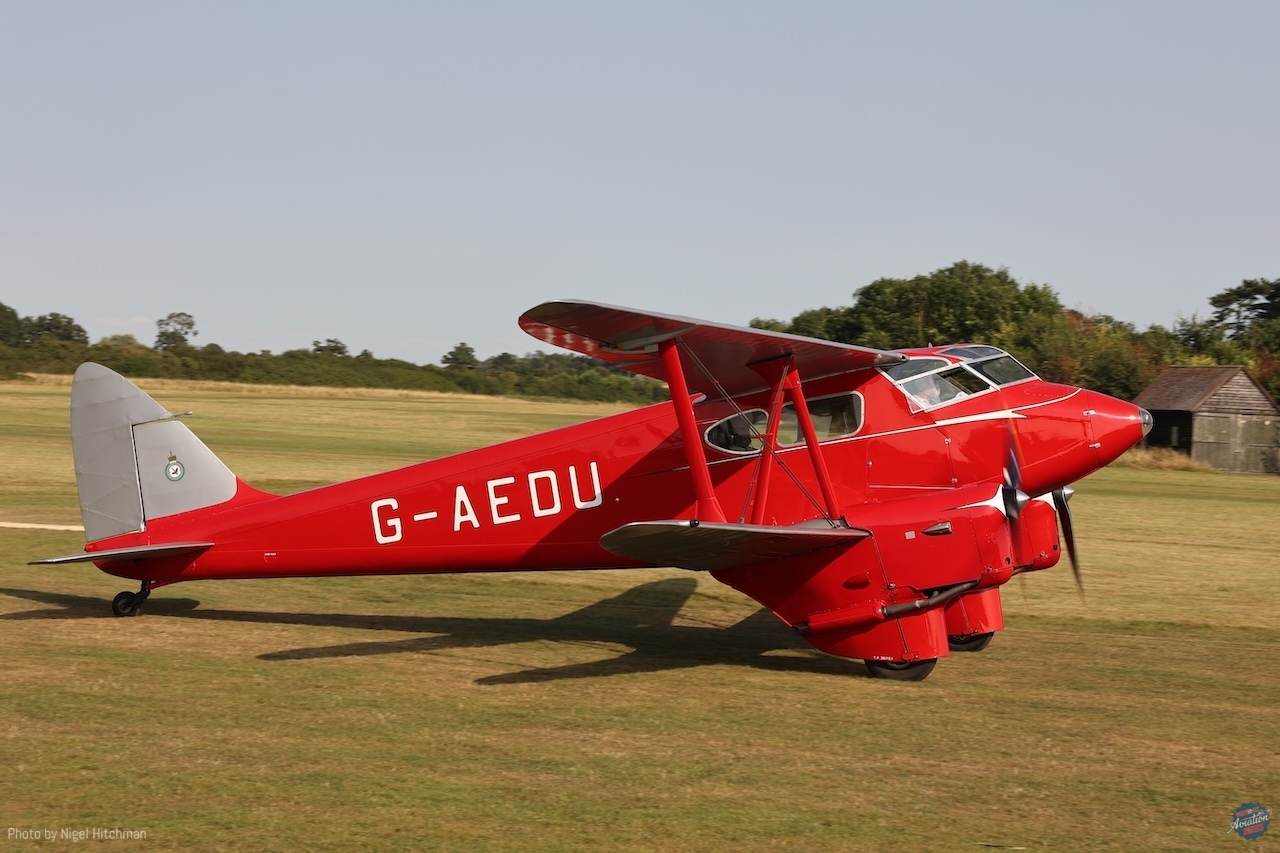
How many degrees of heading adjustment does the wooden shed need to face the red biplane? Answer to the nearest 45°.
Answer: approximately 45° to its right

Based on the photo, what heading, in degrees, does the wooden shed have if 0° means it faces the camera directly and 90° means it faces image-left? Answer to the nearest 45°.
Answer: approximately 315°
